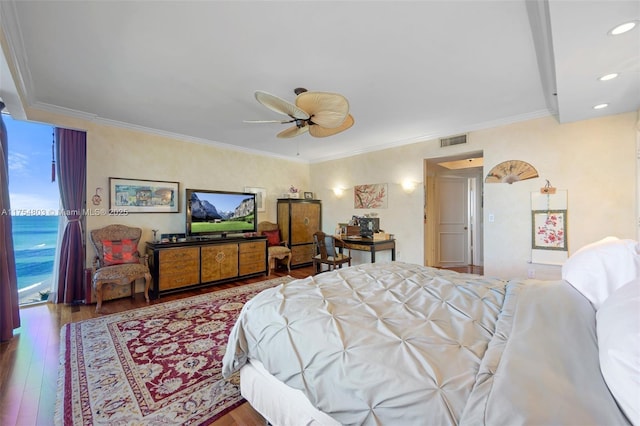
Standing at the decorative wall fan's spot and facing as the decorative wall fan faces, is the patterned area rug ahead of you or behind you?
ahead

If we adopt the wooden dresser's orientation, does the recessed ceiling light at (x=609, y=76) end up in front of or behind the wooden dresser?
in front

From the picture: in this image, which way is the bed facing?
to the viewer's left

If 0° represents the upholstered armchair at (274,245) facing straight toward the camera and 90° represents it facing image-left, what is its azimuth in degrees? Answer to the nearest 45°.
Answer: approximately 315°

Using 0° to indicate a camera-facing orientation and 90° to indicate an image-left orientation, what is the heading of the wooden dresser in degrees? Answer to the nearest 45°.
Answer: approximately 315°

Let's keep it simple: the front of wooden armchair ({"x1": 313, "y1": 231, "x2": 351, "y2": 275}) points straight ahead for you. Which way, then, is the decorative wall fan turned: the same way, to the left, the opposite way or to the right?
the opposite way

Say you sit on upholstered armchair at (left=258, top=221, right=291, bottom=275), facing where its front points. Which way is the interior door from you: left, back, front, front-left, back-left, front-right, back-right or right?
front-left

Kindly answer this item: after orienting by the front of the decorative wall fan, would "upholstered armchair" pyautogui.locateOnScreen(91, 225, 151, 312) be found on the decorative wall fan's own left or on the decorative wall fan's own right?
on the decorative wall fan's own right

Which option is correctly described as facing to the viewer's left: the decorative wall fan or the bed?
the bed

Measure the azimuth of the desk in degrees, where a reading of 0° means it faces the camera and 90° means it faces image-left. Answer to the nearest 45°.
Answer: approximately 45°

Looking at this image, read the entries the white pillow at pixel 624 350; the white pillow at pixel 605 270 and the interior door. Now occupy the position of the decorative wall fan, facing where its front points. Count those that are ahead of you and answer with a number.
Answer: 2

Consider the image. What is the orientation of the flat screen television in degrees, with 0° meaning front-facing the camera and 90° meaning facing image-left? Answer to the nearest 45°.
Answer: approximately 315°

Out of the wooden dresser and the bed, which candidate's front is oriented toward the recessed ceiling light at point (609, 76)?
the wooden dresser

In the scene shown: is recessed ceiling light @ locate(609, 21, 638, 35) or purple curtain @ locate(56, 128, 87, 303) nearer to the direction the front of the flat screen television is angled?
the recessed ceiling light
